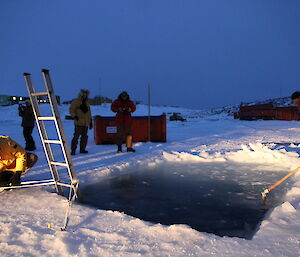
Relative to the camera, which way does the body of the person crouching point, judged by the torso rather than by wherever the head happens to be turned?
to the viewer's right

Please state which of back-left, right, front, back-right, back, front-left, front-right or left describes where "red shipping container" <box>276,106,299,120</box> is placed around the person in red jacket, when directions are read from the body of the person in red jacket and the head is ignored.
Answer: back-left

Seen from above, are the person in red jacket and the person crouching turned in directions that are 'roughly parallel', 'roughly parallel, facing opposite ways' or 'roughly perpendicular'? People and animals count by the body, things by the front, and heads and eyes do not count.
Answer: roughly perpendicular

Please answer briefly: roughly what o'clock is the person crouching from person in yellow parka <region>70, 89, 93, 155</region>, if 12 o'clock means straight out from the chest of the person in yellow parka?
The person crouching is roughly at 2 o'clock from the person in yellow parka.

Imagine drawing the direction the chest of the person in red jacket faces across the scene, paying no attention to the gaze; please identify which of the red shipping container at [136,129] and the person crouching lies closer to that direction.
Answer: the person crouching

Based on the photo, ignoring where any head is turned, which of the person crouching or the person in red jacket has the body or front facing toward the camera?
the person in red jacket

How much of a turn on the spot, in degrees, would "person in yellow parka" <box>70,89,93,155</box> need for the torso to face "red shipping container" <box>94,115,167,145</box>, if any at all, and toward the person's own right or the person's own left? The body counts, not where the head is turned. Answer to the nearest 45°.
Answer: approximately 90° to the person's own left

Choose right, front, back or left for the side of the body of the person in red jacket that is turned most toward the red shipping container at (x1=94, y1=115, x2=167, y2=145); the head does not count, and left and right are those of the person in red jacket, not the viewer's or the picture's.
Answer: back

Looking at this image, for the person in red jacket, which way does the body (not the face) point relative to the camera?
toward the camera

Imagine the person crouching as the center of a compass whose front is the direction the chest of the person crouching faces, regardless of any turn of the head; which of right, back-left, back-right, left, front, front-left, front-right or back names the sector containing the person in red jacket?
front-left

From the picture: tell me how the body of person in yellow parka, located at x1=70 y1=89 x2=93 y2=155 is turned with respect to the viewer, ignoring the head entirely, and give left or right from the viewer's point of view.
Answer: facing the viewer and to the right of the viewer

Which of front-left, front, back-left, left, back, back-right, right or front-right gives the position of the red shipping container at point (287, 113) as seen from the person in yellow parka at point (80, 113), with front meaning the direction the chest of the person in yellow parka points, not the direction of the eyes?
left

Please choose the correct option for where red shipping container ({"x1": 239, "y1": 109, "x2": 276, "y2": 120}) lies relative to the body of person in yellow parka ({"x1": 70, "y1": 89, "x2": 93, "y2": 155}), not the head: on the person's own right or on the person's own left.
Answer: on the person's own left

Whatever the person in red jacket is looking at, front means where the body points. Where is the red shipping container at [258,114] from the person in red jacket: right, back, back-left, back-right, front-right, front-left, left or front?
back-left
